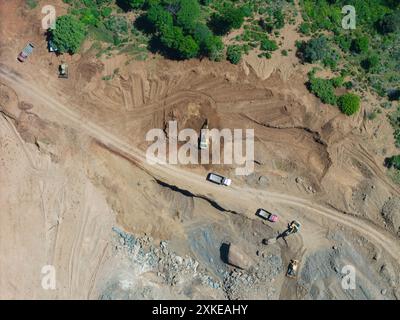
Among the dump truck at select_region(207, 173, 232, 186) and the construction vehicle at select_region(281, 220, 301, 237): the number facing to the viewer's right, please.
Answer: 1

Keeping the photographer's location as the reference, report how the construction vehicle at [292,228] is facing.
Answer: facing the viewer and to the left of the viewer

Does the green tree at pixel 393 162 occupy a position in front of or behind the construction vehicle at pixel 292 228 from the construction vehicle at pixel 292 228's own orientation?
behind

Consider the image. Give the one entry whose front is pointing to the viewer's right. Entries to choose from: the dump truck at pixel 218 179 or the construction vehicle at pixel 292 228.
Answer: the dump truck

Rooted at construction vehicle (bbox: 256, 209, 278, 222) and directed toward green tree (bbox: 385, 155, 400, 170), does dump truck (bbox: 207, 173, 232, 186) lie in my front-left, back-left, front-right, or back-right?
back-left

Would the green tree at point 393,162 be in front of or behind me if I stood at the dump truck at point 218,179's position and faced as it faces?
in front

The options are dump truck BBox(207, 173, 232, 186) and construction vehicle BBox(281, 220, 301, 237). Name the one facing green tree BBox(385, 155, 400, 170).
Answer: the dump truck

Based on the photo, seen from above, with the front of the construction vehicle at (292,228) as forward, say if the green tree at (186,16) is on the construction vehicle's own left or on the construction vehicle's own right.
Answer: on the construction vehicle's own right

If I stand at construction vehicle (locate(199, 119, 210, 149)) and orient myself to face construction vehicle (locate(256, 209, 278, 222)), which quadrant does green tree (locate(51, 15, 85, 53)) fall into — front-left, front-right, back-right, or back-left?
back-right

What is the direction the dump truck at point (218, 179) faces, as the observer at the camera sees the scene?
facing to the right of the viewer
